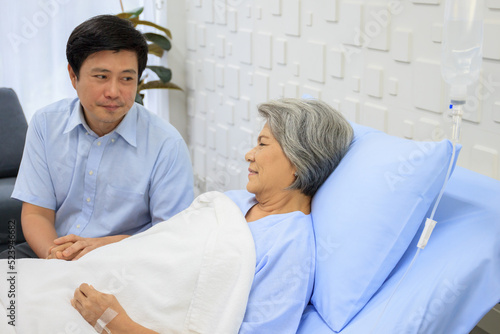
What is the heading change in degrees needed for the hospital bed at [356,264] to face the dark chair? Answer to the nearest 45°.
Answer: approximately 45° to its right

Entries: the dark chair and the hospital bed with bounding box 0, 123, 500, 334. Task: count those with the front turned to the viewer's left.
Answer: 1

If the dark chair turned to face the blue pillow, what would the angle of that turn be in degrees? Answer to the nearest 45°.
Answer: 0° — it already faces it

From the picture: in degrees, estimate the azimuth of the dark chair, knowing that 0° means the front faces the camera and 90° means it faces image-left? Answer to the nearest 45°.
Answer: approximately 0°

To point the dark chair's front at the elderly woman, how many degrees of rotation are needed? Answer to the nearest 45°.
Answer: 0° — it already faces them

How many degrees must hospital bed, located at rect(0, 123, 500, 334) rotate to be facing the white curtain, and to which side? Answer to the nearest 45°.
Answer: approximately 45° to its right

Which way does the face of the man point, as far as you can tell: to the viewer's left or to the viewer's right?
to the viewer's right

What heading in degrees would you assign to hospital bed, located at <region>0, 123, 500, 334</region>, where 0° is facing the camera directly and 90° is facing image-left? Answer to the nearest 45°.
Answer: approximately 90°
